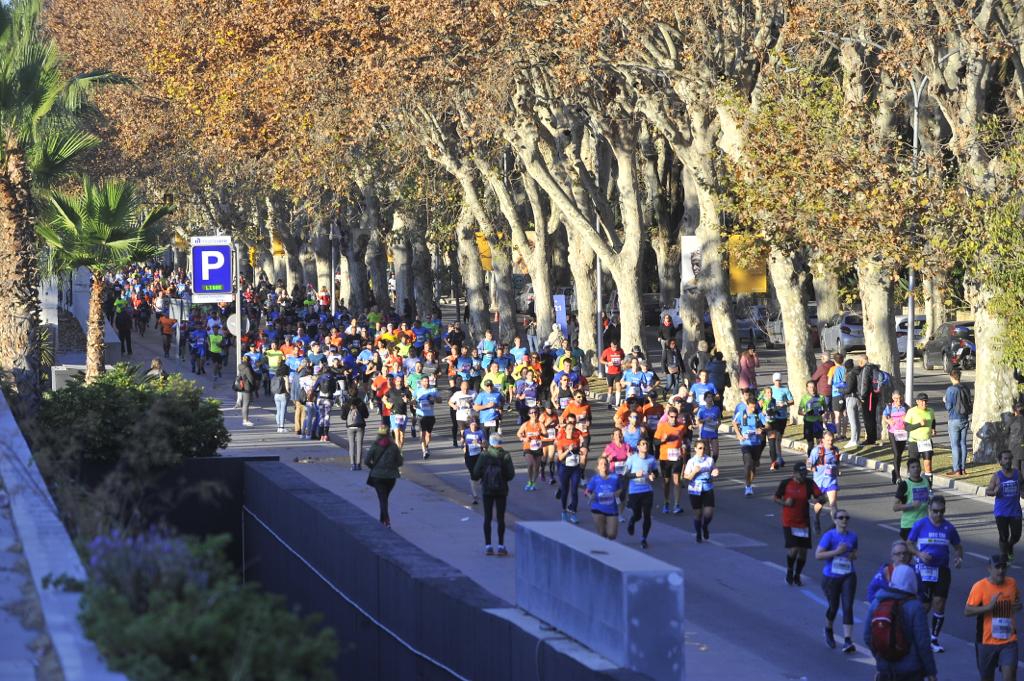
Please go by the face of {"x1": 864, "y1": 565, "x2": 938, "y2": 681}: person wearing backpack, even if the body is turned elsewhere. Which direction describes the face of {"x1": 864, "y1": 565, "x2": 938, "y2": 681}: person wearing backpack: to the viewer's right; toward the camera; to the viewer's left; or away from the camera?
away from the camera

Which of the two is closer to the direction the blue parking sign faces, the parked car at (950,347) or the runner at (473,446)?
the runner

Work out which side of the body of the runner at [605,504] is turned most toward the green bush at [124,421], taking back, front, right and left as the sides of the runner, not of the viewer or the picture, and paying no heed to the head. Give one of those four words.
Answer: right

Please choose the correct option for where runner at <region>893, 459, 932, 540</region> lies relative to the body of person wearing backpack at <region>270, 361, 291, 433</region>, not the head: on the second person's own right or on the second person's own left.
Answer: on the second person's own right

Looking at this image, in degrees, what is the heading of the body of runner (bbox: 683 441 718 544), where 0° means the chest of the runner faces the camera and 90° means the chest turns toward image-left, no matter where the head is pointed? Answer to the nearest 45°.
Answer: approximately 0°

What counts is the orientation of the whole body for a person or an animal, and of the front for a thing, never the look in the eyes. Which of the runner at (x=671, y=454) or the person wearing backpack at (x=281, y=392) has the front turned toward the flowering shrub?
the runner

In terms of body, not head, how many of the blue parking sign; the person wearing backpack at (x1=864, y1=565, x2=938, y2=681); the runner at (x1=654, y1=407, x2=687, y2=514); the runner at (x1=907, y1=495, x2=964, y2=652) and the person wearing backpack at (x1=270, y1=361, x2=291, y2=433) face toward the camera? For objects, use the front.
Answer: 3
